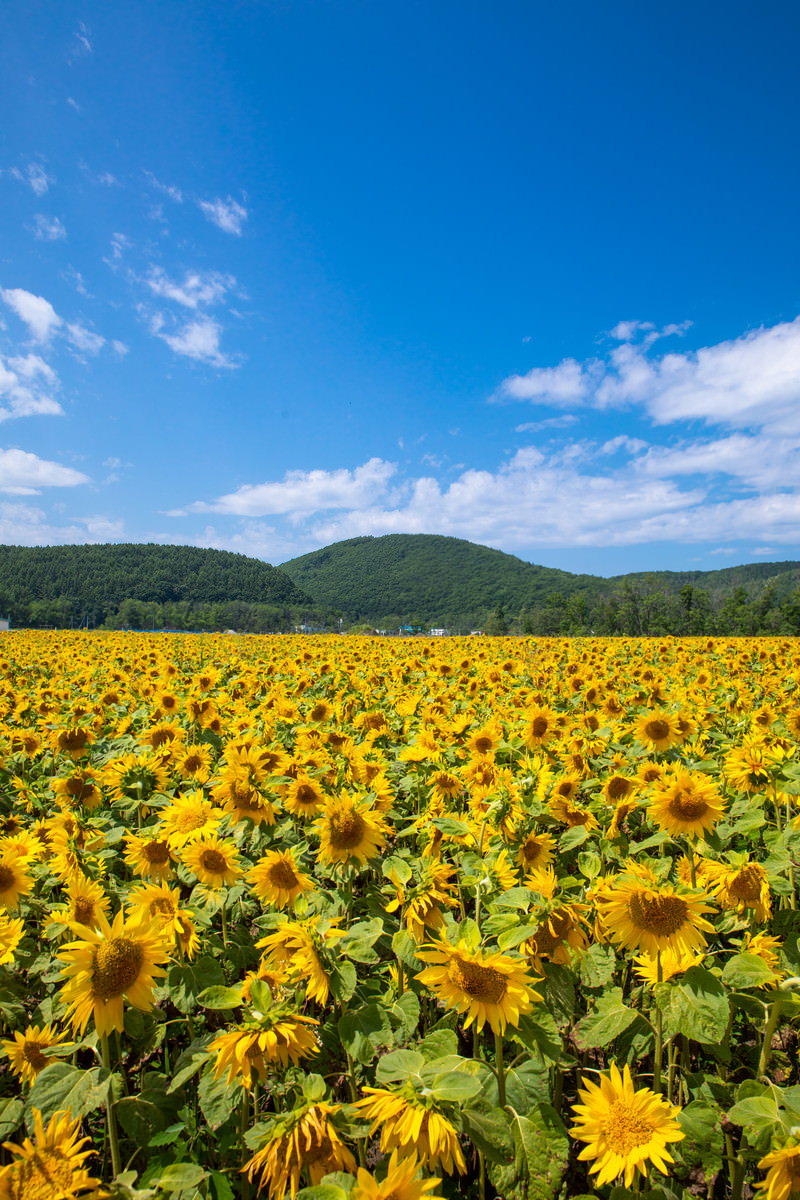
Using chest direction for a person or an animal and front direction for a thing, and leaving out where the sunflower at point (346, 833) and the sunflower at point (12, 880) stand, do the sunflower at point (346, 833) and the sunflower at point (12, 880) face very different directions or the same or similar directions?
same or similar directions

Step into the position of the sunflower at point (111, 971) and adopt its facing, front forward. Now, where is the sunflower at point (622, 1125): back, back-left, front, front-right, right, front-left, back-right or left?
front-left

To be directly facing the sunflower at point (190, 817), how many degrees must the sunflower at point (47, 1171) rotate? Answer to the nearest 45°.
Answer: approximately 180°

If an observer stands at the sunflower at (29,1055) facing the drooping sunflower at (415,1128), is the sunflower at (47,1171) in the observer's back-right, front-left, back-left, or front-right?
front-right

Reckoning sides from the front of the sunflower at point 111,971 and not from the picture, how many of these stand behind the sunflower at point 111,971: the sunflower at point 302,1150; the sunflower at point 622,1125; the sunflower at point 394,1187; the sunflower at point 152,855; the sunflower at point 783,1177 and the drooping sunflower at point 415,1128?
1

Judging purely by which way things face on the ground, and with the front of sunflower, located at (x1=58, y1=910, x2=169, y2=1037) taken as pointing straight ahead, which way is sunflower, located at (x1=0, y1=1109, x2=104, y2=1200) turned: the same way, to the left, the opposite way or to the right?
the same way

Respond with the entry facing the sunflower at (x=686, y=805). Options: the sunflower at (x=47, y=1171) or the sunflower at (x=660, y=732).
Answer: the sunflower at (x=660, y=732)

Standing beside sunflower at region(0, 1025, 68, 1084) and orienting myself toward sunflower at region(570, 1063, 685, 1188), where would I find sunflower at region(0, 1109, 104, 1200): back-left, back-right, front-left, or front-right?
front-right

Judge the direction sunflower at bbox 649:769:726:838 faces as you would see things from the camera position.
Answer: facing the viewer

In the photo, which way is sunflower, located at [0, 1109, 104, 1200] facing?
toward the camera

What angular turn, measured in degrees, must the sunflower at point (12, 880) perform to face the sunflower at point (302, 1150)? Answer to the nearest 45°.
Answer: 0° — it already faces it

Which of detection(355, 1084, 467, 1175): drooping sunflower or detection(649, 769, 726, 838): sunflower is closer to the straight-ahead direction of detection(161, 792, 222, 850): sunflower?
the drooping sunflower

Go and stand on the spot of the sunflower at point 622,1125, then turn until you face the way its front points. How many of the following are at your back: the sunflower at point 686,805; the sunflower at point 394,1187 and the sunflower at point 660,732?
2

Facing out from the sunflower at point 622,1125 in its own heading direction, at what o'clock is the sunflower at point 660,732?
the sunflower at point 660,732 is roughly at 6 o'clock from the sunflower at point 622,1125.

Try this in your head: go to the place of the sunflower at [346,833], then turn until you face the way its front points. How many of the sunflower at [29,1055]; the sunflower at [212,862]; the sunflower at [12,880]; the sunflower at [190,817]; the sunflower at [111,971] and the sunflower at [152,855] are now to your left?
0

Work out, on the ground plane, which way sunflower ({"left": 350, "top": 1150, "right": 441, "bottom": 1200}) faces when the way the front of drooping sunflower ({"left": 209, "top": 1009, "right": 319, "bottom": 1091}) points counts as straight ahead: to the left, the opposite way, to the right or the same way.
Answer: the same way

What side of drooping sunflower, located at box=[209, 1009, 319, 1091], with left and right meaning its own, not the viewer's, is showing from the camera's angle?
front

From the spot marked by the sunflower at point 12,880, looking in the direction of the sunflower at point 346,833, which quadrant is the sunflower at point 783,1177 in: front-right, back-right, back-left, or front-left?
front-right

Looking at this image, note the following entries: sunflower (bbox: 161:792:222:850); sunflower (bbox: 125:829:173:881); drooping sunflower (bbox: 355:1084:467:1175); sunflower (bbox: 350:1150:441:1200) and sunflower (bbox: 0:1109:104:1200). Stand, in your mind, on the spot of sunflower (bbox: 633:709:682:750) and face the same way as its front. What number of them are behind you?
0

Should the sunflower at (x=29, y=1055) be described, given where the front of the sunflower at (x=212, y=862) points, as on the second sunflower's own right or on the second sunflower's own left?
on the second sunflower's own right

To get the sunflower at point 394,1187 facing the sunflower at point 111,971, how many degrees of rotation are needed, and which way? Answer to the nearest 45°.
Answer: approximately 135° to its right

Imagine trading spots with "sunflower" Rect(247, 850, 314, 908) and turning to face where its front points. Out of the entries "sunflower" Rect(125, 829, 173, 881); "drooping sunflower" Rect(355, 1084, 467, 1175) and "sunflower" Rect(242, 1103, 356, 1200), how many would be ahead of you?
2
